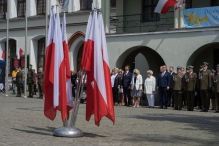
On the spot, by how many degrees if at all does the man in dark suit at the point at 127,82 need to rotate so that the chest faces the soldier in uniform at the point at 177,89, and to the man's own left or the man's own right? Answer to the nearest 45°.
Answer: approximately 45° to the man's own left

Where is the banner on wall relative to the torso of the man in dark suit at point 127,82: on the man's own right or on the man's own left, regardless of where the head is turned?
on the man's own left

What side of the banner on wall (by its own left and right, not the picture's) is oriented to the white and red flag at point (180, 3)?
right

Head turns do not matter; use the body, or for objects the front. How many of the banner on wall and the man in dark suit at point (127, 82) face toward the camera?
2
